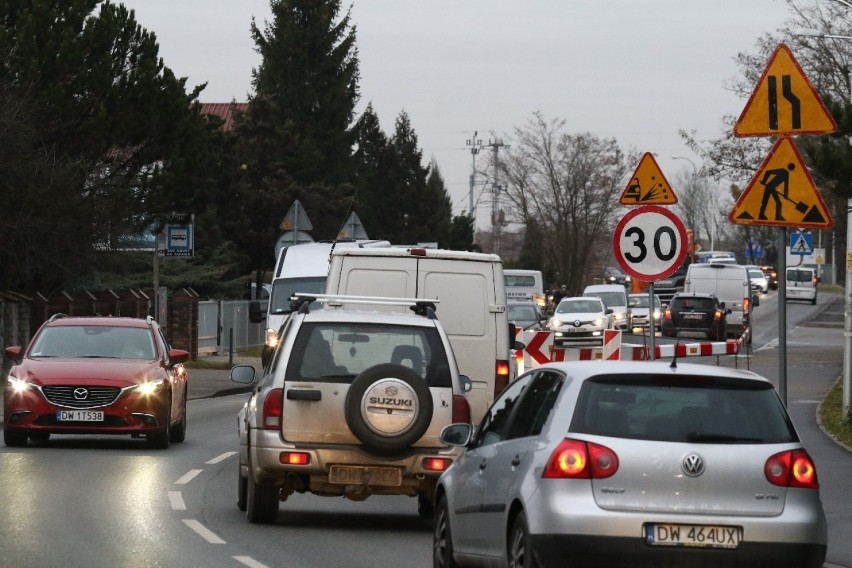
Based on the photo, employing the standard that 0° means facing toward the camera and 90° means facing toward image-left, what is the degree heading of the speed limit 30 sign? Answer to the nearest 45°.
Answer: approximately 0°

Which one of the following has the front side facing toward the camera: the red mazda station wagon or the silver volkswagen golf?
the red mazda station wagon

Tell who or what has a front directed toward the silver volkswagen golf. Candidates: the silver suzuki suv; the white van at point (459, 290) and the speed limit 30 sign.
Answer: the speed limit 30 sign

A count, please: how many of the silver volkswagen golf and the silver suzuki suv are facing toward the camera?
0

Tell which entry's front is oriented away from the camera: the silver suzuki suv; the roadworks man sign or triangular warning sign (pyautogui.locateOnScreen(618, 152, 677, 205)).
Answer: the silver suzuki suv

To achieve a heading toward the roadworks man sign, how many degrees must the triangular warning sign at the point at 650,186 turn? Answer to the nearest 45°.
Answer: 0° — it already faces it

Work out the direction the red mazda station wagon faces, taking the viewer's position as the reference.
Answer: facing the viewer

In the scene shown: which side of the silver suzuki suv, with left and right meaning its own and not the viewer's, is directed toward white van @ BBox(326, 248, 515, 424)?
front

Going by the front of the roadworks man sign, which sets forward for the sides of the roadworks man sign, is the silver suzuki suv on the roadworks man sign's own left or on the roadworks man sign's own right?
on the roadworks man sign's own right

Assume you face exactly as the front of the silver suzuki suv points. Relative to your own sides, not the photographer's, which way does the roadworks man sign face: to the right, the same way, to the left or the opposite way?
the opposite way

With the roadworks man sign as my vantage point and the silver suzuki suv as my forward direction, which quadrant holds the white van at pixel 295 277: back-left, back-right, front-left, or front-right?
front-right

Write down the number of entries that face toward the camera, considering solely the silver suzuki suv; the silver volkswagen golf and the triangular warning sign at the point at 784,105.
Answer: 1

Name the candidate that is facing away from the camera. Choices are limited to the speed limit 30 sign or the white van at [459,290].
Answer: the white van

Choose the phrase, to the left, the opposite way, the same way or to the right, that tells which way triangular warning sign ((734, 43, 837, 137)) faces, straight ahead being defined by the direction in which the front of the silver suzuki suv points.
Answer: the opposite way

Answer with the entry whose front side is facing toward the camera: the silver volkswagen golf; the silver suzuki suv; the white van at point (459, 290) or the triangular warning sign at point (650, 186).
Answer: the triangular warning sign
